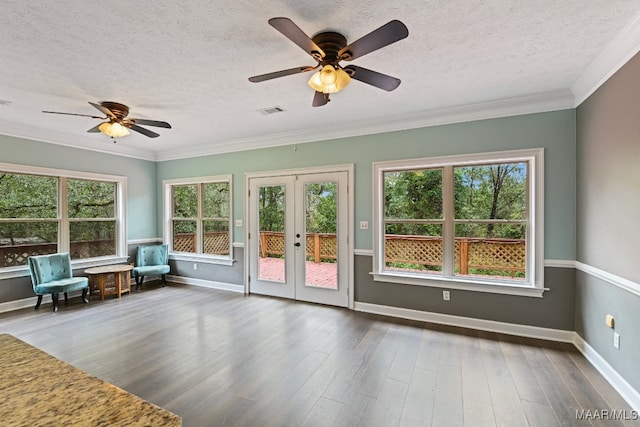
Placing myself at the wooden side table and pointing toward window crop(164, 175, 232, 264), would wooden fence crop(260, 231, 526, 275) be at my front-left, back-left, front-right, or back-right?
front-right

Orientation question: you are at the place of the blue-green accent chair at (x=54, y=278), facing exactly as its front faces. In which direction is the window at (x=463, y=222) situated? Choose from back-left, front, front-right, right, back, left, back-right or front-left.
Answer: front

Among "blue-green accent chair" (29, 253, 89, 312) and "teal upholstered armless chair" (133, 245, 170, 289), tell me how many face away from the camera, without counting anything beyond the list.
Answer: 0

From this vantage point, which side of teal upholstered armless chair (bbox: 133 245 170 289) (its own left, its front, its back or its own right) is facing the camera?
front

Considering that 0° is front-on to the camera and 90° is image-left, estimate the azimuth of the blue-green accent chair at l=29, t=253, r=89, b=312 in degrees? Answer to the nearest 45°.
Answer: approximately 315°

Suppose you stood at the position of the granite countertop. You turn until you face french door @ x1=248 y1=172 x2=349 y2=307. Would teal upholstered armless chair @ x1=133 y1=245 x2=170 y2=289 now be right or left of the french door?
left

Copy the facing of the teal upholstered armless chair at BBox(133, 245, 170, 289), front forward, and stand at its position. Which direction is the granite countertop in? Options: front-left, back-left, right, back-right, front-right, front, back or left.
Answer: front

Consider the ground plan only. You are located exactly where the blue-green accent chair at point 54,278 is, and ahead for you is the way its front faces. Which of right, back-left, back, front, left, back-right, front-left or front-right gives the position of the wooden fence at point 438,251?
front

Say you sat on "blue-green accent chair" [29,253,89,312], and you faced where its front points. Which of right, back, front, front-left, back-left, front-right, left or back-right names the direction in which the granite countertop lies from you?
front-right
